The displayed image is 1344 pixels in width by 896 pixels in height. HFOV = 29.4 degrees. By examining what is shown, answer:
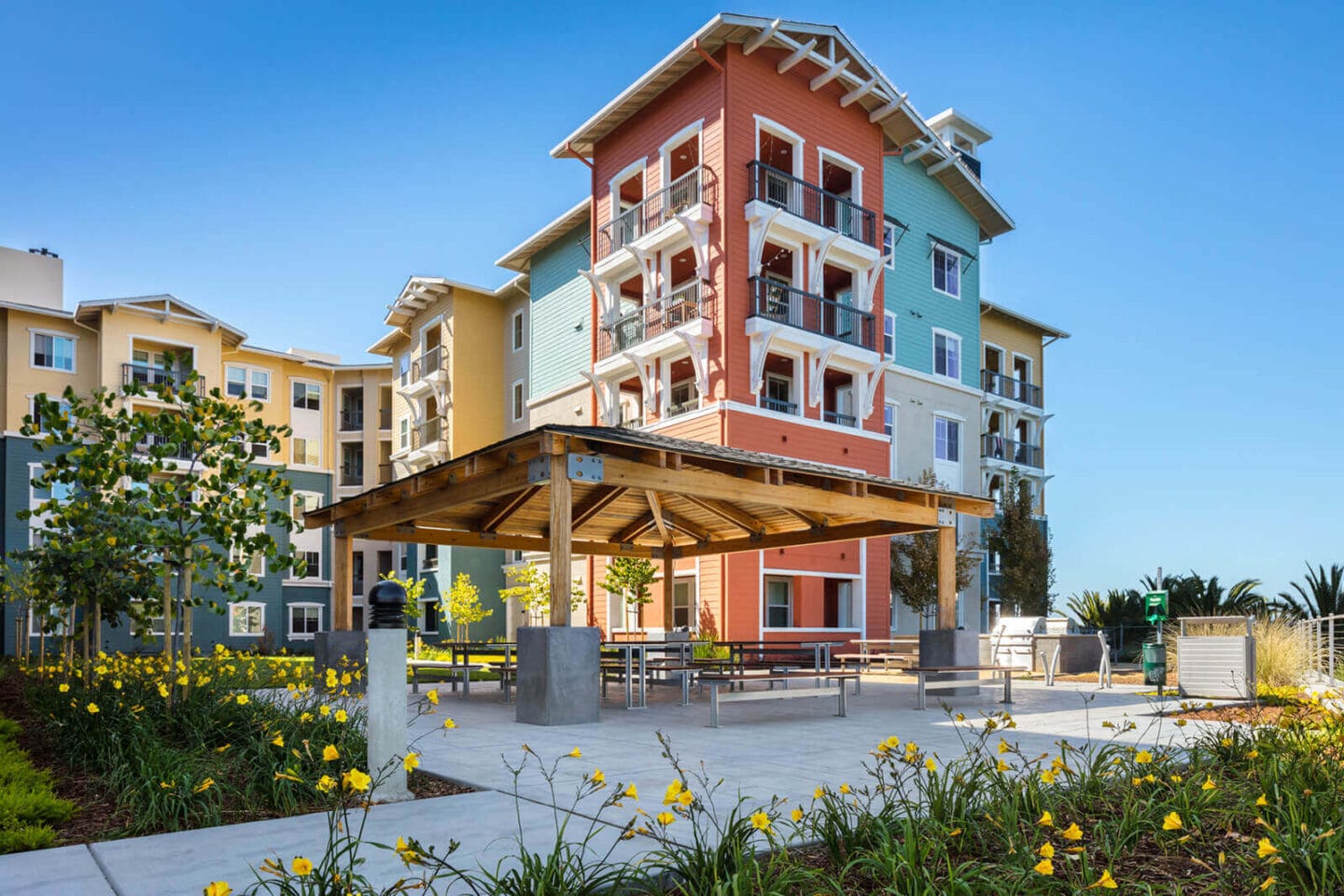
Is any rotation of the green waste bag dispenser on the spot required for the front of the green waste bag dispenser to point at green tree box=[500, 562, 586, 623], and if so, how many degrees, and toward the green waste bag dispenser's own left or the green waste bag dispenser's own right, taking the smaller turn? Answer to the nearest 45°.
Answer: approximately 135° to the green waste bag dispenser's own right

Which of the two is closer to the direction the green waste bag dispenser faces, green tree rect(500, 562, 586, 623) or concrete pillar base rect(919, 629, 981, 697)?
the concrete pillar base

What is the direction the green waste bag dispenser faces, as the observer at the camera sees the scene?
facing the viewer

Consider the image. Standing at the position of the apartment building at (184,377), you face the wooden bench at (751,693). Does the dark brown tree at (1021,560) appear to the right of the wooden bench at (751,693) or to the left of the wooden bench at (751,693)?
left

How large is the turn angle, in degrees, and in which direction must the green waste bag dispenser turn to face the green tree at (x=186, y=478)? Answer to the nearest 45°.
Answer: approximately 45° to its right

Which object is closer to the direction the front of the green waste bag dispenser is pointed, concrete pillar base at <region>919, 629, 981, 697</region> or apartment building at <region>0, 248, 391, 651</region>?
the concrete pillar base

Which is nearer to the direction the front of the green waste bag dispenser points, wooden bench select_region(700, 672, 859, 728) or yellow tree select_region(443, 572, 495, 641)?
the wooden bench

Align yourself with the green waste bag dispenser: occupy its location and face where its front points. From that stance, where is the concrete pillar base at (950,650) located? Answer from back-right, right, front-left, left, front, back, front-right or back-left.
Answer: front-right
